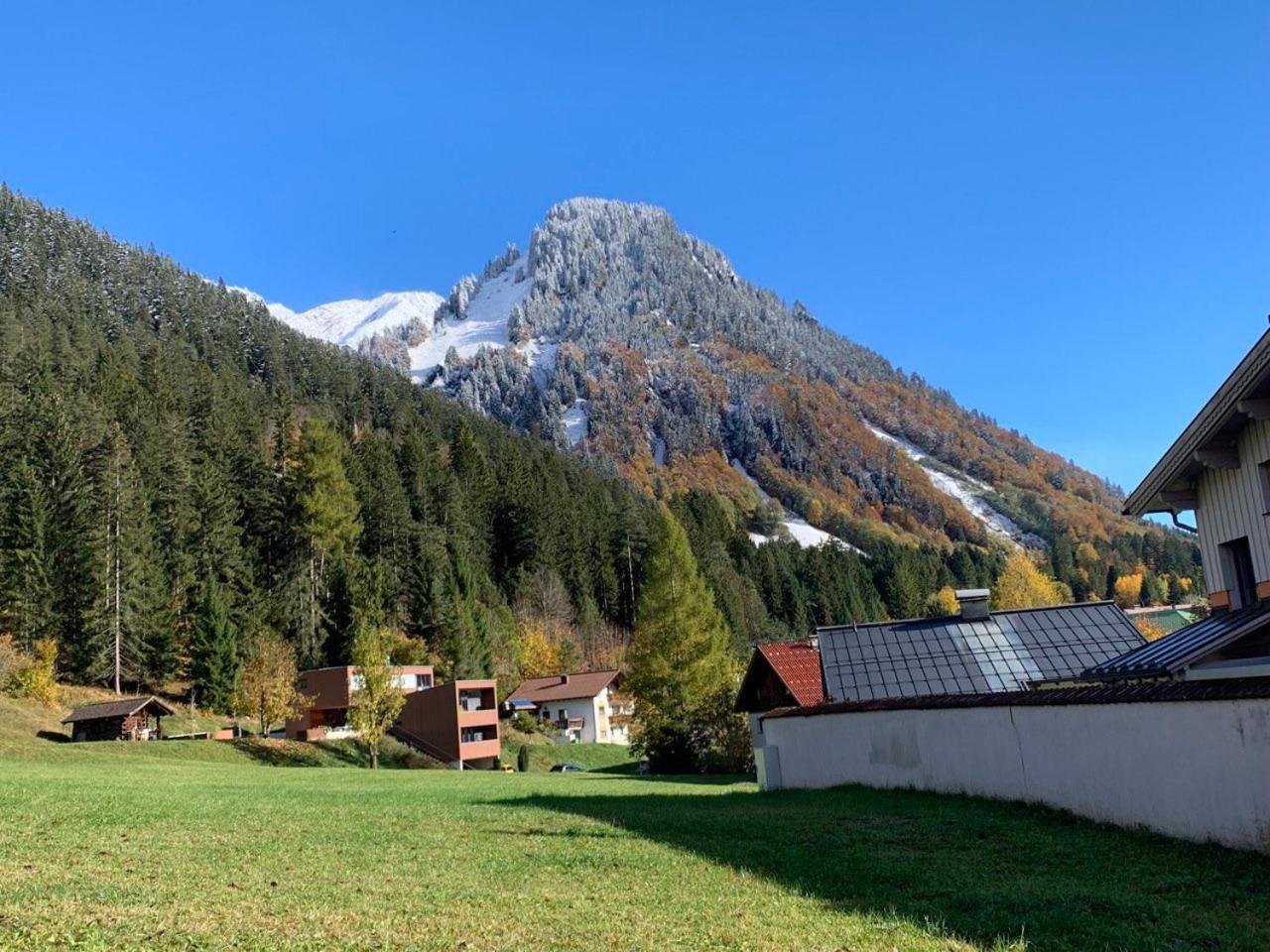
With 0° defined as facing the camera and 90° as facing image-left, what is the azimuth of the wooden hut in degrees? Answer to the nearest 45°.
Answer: approximately 315°
